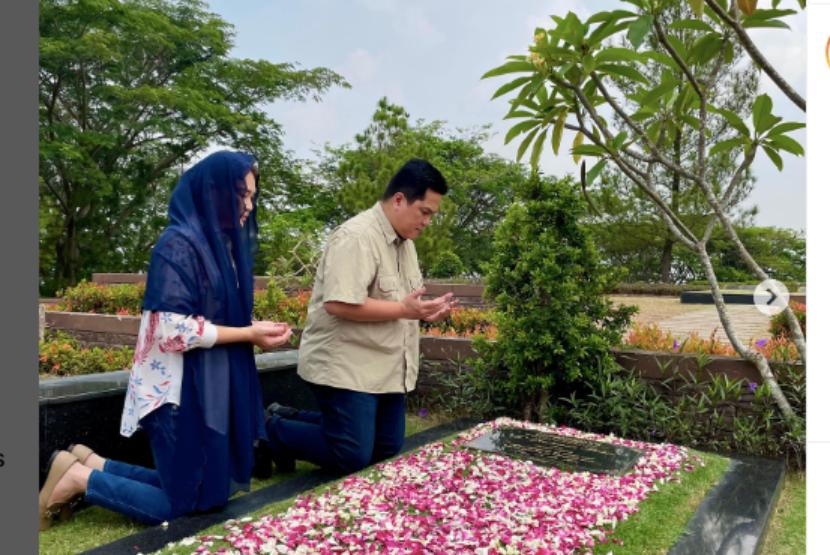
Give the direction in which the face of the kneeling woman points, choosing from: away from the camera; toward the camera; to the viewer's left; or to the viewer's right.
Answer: to the viewer's right

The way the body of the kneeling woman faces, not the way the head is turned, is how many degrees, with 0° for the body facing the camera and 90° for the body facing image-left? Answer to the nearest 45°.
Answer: approximately 270°

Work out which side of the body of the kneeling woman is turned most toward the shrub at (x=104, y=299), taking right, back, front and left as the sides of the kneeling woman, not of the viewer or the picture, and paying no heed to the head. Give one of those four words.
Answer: left

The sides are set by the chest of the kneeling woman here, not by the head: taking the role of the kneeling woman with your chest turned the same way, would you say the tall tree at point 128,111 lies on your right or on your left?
on your left

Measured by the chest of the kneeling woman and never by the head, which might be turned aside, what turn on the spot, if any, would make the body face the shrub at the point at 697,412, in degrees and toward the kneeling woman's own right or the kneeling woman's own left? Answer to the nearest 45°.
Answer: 0° — they already face it

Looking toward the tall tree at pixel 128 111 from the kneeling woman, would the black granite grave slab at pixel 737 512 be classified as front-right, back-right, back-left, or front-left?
back-right

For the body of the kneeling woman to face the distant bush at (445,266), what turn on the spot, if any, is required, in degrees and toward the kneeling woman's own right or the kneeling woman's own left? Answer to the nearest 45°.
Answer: approximately 45° to the kneeling woman's own left
